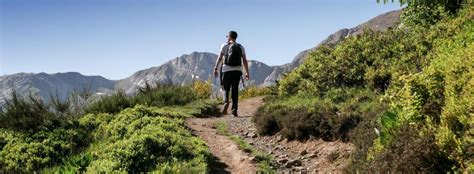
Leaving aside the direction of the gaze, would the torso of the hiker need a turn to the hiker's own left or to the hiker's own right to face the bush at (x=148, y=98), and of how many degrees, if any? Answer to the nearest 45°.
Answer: approximately 45° to the hiker's own left

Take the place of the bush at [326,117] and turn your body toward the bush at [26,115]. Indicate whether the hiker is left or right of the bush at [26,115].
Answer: right

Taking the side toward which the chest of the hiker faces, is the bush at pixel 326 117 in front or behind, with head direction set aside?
behind

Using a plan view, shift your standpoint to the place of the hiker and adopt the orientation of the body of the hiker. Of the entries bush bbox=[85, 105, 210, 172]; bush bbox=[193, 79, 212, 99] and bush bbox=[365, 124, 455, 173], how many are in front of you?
1

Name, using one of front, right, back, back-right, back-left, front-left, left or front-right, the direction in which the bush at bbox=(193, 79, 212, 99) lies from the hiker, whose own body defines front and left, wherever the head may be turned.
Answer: front

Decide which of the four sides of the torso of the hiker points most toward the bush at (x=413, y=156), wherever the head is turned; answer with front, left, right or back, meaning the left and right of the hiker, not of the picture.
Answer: back

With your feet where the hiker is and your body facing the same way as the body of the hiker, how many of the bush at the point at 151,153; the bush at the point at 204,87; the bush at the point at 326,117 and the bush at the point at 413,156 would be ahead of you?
1

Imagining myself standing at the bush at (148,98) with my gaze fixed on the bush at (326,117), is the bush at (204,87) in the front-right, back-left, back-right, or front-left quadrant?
back-left

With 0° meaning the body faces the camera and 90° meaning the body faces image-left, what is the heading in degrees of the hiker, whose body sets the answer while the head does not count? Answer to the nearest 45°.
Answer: approximately 180°

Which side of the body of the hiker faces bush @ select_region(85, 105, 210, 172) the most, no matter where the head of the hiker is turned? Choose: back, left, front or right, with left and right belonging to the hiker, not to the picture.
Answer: back

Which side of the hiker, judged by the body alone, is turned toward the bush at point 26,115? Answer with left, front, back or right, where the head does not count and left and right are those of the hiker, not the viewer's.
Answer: left
